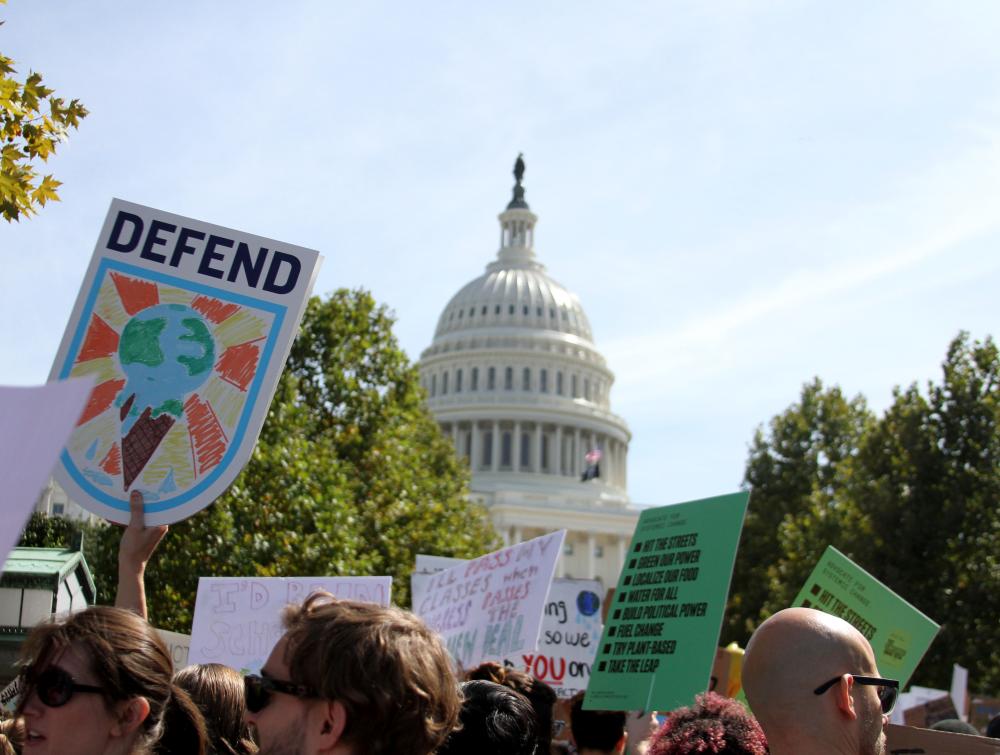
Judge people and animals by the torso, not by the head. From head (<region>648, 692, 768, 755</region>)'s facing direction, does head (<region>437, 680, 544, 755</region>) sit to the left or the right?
on its left

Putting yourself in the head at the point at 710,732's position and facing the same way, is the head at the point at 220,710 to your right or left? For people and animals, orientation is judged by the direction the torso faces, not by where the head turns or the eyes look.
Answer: on your left

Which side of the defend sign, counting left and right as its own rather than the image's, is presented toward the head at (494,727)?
left

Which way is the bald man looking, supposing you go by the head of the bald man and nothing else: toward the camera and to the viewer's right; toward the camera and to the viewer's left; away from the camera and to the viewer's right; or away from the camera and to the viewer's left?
away from the camera and to the viewer's right

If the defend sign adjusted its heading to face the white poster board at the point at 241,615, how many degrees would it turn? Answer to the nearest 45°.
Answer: approximately 180°

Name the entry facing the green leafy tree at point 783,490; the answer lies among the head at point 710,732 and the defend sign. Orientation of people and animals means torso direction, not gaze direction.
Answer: the head

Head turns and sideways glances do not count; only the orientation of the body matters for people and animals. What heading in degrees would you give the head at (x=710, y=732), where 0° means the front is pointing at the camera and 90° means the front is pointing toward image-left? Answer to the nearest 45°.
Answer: approximately 180°

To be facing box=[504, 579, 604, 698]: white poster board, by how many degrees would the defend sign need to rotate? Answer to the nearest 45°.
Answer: approximately 135° to its left

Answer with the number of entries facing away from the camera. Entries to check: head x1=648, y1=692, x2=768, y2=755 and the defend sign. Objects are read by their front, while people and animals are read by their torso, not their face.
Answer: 1

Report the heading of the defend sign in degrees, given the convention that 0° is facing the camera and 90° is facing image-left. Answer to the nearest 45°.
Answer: approximately 0°
